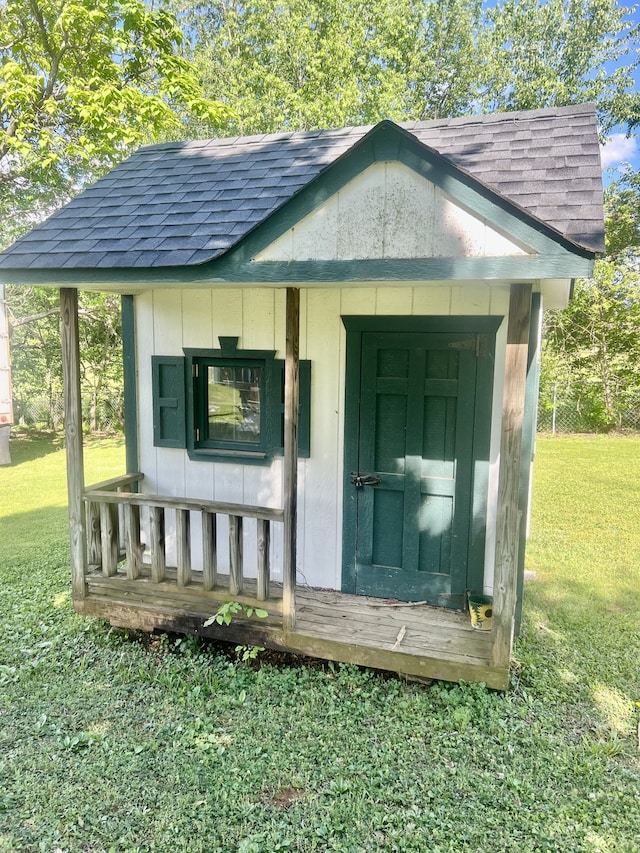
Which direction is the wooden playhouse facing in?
toward the camera

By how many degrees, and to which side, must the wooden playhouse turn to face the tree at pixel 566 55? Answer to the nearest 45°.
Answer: approximately 135° to its left

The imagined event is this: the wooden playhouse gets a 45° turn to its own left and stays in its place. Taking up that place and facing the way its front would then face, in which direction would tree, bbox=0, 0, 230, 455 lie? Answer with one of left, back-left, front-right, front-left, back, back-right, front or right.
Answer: back

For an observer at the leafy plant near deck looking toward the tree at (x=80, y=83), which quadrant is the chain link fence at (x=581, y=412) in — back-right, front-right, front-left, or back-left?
front-right

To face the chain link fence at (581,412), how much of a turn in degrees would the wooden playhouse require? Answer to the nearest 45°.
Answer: approximately 135° to its left

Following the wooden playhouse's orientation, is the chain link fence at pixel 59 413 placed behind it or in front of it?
behind
